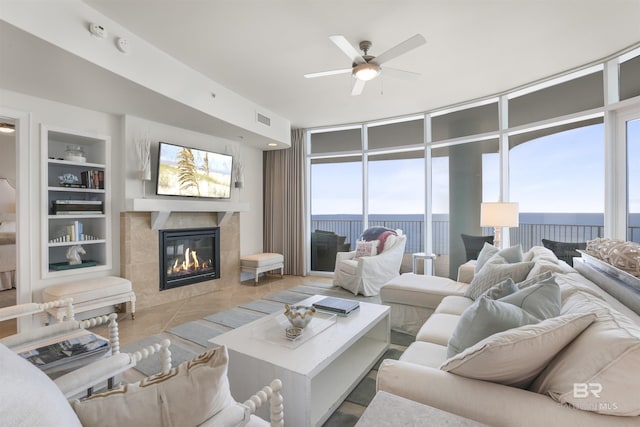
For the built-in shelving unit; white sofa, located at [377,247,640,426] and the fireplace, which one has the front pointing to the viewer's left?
the white sofa

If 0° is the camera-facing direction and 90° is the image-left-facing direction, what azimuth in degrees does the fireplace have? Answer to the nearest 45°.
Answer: approximately 315°

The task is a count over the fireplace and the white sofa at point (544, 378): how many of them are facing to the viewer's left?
1

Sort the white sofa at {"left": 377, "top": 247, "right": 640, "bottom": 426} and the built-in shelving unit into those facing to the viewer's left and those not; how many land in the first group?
1

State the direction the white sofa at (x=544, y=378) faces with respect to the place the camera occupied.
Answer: facing to the left of the viewer

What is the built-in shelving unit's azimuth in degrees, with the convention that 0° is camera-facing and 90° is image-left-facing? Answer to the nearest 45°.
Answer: approximately 315°

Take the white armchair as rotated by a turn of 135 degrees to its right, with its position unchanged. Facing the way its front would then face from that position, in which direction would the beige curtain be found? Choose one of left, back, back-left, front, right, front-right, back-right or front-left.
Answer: front-left

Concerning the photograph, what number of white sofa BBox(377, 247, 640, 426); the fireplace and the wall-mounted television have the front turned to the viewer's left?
1

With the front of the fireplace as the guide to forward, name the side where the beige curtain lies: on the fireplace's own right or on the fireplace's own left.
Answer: on the fireplace's own left

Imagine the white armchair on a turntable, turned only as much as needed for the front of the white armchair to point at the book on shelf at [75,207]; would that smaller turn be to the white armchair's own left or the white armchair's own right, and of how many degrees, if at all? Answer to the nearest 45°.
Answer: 0° — it already faces it

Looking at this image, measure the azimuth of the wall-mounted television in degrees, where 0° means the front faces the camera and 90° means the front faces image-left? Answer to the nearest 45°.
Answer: approximately 315°

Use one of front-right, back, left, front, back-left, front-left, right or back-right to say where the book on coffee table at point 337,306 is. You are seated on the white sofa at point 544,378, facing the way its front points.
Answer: front-right

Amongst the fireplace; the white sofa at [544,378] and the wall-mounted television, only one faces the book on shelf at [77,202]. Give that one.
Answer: the white sofa
